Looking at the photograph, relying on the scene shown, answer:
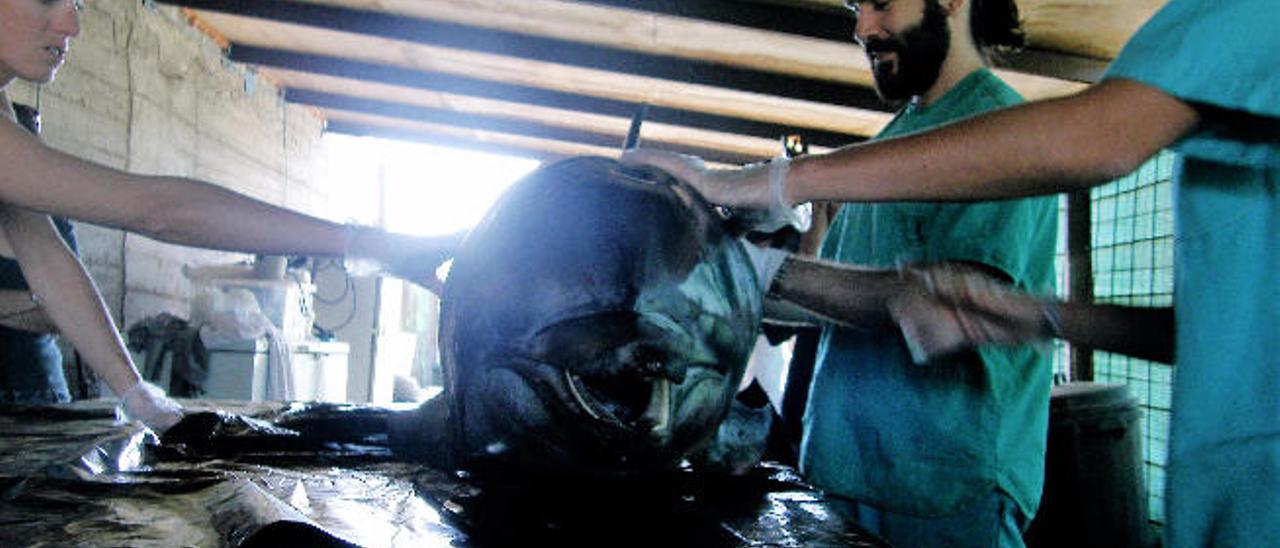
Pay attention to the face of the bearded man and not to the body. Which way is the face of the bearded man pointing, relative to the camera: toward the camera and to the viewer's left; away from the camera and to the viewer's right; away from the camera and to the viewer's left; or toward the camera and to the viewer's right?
toward the camera and to the viewer's left

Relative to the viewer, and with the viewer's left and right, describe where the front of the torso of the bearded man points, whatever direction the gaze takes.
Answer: facing the viewer and to the left of the viewer

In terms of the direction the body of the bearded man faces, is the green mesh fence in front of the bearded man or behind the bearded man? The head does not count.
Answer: behind
